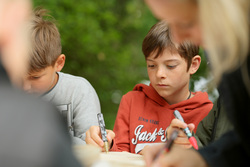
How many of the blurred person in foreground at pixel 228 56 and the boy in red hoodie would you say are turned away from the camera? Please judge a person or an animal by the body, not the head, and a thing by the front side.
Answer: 0

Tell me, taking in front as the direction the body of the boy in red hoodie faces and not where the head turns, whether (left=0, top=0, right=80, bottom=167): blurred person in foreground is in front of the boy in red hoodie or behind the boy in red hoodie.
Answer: in front

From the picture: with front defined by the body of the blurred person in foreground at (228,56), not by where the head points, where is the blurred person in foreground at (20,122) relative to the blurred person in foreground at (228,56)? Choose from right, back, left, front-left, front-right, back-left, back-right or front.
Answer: front-left

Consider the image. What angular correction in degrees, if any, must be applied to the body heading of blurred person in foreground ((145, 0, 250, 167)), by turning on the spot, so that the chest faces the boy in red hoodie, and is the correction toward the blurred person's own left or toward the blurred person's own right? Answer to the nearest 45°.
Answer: approximately 90° to the blurred person's own right

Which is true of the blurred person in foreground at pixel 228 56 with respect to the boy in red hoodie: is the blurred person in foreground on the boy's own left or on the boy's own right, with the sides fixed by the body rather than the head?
on the boy's own left

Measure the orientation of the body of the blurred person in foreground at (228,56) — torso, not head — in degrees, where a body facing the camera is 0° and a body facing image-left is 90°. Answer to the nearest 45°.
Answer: approximately 90°

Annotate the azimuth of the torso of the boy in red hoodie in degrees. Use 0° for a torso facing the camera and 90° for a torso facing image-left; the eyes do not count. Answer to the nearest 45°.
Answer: approximately 45°
